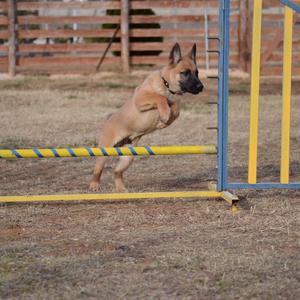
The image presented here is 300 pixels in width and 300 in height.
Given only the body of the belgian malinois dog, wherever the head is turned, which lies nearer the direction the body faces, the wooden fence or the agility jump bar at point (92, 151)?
the agility jump bar

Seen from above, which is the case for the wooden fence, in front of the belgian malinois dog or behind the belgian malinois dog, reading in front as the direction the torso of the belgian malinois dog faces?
behind

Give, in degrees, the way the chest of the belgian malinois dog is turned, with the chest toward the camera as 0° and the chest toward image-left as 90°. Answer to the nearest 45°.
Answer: approximately 315°
